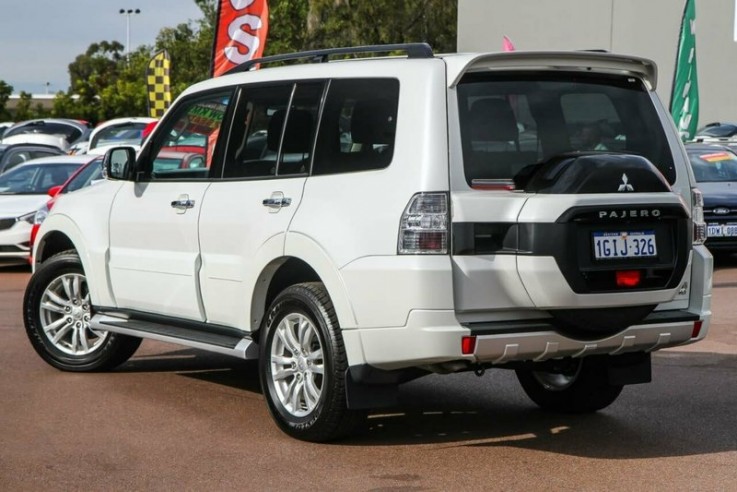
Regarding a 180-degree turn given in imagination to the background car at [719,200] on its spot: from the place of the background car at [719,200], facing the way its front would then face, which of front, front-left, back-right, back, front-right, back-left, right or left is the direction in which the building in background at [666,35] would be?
front

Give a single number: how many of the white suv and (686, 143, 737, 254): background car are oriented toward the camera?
1

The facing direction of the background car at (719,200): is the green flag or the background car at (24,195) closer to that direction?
the background car

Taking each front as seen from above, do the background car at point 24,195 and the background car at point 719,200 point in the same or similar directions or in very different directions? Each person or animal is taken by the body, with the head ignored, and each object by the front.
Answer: same or similar directions

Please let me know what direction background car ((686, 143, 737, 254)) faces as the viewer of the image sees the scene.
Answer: facing the viewer

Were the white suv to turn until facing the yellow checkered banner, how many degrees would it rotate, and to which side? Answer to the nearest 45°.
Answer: approximately 45° to its right

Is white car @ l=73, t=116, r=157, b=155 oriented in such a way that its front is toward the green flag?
no

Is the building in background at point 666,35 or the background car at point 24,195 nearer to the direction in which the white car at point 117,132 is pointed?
the background car

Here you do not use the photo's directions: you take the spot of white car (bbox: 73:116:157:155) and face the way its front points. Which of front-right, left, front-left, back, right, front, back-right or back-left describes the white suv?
front-left

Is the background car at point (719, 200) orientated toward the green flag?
no

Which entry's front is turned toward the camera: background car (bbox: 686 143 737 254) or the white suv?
the background car

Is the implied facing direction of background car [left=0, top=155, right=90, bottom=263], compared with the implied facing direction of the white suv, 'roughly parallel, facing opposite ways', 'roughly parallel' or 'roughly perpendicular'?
roughly perpendicular
